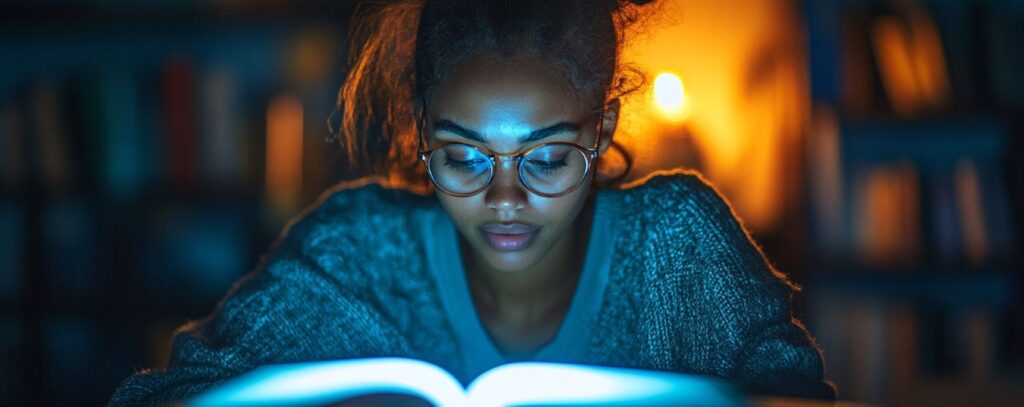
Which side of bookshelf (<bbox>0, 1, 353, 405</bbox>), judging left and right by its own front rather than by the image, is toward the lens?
front

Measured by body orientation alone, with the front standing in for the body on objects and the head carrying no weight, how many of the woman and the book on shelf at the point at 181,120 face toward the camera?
2

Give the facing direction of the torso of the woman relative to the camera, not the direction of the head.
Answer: toward the camera

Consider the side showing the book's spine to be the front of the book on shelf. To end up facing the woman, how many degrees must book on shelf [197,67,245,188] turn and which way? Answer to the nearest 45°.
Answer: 0° — it already faces them

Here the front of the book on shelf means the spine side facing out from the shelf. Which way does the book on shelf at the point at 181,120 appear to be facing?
toward the camera

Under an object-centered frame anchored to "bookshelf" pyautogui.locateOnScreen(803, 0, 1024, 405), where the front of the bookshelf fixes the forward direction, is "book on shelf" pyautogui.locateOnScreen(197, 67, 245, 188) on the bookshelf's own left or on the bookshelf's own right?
on the bookshelf's own right

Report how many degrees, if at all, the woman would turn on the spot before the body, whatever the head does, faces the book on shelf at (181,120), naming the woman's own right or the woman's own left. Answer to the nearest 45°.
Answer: approximately 135° to the woman's own right

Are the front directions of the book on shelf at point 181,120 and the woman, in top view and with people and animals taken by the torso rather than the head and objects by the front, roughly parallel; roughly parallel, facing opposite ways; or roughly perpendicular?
roughly parallel

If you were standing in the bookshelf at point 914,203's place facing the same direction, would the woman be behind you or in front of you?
in front

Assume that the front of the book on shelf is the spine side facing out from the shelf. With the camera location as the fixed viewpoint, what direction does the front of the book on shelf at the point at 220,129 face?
facing the viewer

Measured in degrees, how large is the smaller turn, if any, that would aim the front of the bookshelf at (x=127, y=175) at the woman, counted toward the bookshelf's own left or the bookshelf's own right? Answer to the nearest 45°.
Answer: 0° — it already faces them

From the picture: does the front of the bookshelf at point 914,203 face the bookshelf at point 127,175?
no

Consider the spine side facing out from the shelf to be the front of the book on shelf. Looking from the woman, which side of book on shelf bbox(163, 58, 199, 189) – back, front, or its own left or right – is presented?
front

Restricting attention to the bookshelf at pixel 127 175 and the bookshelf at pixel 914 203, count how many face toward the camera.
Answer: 2

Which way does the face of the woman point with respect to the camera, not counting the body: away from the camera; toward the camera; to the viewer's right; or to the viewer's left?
toward the camera

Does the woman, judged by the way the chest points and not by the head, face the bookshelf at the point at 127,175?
no

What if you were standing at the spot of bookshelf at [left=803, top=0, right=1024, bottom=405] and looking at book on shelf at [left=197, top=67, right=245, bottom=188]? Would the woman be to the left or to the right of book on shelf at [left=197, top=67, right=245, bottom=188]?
left

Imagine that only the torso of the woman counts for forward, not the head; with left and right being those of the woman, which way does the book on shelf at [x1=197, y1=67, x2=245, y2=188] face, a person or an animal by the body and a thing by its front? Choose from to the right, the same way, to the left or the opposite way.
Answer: the same way
